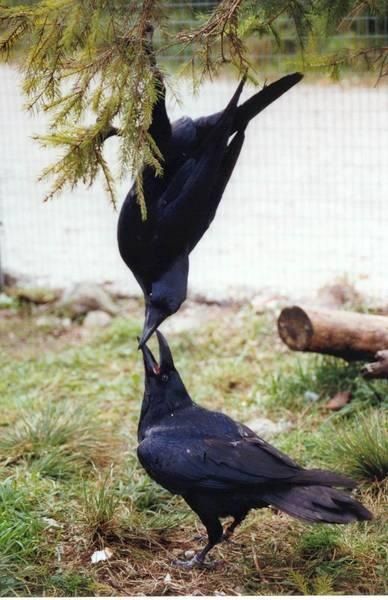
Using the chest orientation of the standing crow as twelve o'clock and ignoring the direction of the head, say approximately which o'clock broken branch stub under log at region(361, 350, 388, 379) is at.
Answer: The broken branch stub under log is roughly at 4 o'clock from the standing crow.

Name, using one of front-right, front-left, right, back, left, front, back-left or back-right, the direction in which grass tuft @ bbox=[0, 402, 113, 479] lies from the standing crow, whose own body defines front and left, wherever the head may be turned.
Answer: front-right

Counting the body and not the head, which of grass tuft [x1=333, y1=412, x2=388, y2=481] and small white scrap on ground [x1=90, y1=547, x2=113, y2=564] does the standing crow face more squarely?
the small white scrap on ground

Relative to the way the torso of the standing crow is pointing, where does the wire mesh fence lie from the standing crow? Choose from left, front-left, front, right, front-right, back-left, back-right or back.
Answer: right

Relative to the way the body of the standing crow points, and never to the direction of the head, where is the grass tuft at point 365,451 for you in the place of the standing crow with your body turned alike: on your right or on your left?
on your right

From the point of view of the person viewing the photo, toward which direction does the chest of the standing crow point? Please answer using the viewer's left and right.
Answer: facing to the left of the viewer
